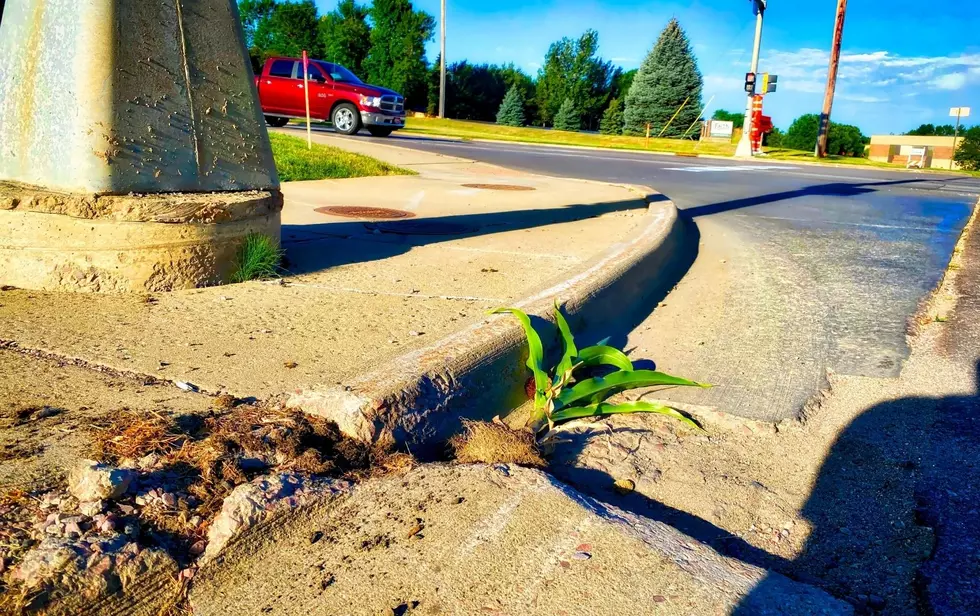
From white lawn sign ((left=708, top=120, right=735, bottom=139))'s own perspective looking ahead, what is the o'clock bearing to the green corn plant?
The green corn plant is roughly at 12 o'clock from the white lawn sign.

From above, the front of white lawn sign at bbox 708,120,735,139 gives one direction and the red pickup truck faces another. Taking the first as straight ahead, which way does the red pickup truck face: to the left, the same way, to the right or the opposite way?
to the left

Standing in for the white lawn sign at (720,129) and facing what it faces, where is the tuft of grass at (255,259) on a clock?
The tuft of grass is roughly at 12 o'clock from the white lawn sign.

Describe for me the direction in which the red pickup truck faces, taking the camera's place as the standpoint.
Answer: facing the viewer and to the right of the viewer

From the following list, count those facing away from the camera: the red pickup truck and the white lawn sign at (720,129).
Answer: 0

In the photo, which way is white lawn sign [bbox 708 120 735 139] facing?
toward the camera

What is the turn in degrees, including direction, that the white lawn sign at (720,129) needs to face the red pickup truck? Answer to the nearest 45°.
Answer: approximately 45° to its right

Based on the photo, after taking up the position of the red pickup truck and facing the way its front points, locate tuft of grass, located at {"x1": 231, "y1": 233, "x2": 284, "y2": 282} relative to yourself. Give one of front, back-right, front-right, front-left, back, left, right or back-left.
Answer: front-right

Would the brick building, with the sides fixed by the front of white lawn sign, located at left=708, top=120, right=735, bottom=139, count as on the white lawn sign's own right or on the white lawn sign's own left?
on the white lawn sign's own left

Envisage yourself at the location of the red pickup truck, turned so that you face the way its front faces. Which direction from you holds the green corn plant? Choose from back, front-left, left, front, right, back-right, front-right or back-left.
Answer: front-right

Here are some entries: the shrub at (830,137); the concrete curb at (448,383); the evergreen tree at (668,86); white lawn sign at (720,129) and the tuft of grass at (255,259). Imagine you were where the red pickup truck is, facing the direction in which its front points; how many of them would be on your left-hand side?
3

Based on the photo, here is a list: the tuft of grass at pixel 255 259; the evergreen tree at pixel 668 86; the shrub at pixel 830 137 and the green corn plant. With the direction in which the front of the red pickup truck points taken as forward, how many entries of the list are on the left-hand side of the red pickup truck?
2
